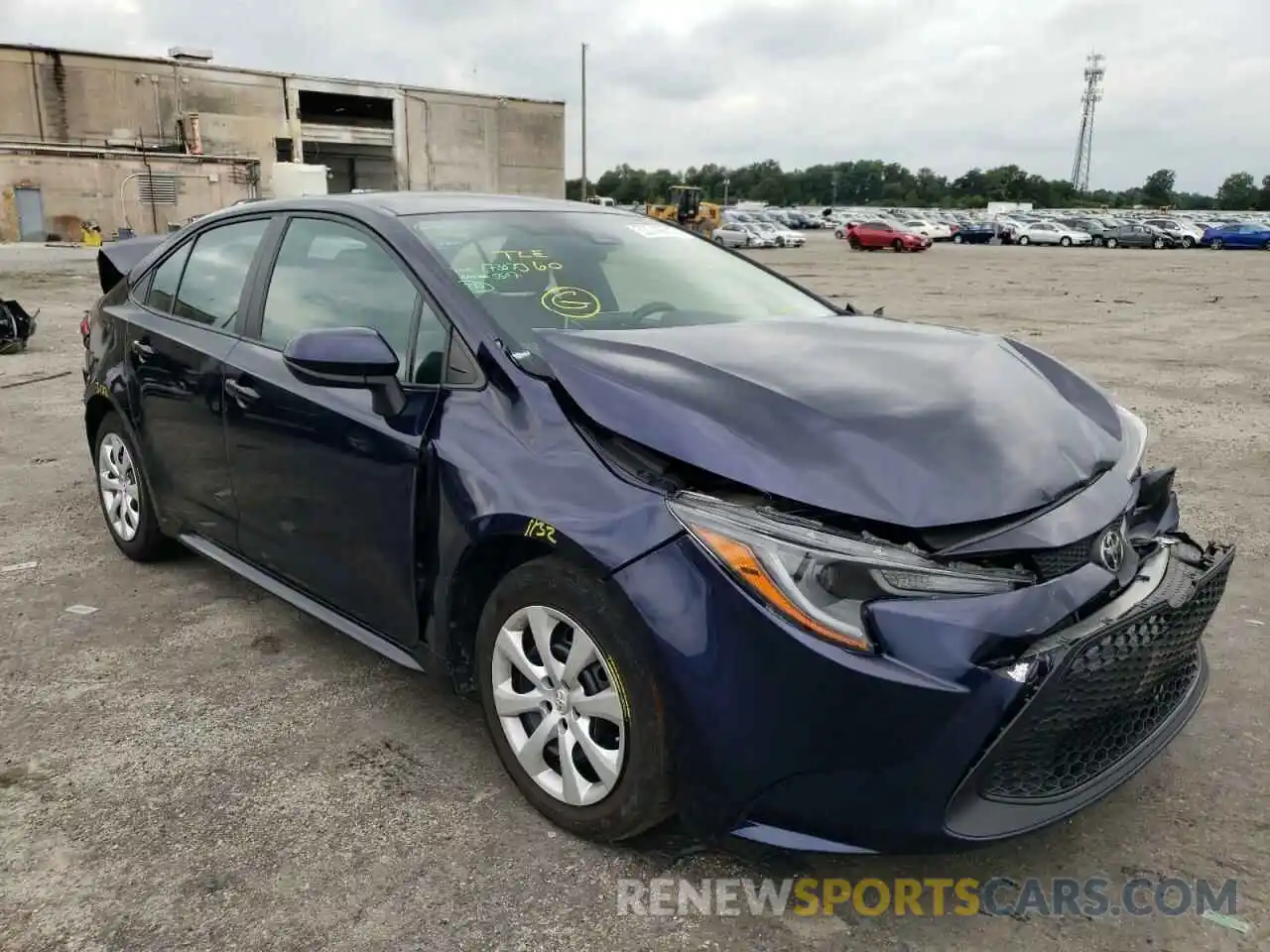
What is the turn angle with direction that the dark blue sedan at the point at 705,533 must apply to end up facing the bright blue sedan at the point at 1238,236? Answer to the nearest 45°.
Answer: approximately 90° to its left

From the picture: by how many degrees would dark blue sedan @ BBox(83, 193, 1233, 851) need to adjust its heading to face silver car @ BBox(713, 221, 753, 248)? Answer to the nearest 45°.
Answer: approximately 135° to its left

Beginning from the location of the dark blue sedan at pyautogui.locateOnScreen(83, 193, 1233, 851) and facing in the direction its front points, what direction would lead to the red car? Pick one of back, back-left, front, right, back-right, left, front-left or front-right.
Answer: back-left

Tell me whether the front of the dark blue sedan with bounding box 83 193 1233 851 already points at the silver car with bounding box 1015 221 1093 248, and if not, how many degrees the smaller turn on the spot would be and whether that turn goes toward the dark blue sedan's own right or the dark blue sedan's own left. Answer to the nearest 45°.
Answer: approximately 135° to the dark blue sedan's own left

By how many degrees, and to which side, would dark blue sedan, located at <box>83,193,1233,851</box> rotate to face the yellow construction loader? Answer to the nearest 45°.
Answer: approximately 135° to its left

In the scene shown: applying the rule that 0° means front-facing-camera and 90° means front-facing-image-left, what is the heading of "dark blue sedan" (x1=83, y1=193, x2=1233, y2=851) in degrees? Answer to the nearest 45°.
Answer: approximately 315°

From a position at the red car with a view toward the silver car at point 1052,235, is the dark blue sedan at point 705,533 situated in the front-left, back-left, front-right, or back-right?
back-right
